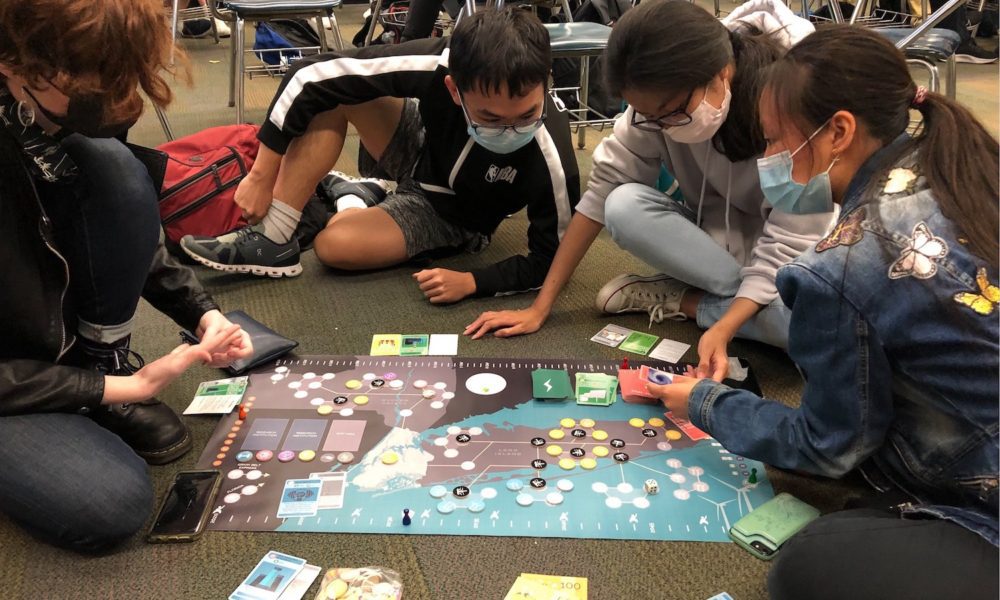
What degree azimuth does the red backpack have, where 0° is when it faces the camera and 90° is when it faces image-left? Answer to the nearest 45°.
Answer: approximately 0°

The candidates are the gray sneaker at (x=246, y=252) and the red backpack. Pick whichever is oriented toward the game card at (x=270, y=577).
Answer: the red backpack

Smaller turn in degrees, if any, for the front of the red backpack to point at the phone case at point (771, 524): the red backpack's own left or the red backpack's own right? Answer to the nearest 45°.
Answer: approximately 45° to the red backpack's own left

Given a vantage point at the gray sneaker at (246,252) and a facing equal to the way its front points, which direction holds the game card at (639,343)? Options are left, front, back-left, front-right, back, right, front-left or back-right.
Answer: back-left

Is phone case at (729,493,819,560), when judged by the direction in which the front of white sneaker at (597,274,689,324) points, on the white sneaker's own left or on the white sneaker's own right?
on the white sneaker's own left

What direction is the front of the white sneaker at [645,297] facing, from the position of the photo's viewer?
facing to the left of the viewer

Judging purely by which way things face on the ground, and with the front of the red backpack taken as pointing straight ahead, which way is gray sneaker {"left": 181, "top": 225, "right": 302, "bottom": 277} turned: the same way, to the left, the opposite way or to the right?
to the right

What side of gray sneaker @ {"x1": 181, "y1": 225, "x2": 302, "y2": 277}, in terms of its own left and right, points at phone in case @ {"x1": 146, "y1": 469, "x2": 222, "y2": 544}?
left

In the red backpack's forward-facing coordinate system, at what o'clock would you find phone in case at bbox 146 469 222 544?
The phone in case is roughly at 12 o'clock from the red backpack.

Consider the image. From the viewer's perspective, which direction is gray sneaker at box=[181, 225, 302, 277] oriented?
to the viewer's left
